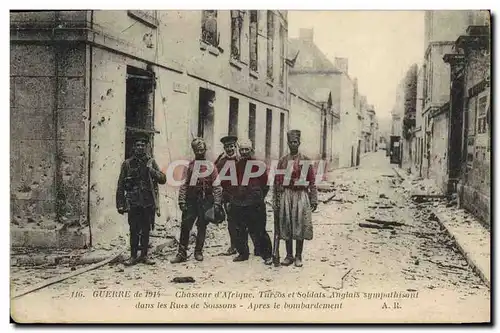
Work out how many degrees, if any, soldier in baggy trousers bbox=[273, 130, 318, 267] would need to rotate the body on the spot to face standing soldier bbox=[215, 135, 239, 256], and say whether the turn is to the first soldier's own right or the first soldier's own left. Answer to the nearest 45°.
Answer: approximately 90° to the first soldier's own right

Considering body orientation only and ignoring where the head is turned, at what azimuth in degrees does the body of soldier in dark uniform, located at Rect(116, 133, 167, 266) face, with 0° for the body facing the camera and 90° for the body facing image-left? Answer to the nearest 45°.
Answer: approximately 0°

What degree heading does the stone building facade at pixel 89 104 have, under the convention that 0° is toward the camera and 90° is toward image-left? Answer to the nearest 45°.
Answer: approximately 315°

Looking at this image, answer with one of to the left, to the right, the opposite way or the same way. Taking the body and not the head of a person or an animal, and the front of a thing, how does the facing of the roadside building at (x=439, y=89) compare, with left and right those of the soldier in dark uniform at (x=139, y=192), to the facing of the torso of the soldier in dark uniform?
to the right

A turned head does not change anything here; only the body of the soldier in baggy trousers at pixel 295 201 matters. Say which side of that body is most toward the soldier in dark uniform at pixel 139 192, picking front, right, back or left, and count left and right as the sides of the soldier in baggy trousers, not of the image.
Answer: right
